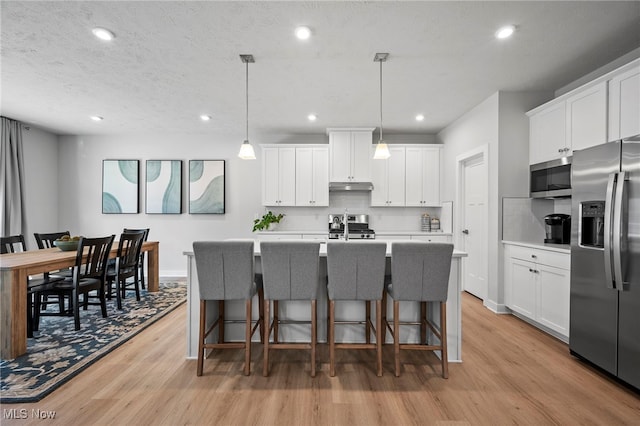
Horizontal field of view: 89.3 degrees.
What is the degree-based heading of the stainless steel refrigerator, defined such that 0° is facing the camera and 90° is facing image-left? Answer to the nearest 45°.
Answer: approximately 45°

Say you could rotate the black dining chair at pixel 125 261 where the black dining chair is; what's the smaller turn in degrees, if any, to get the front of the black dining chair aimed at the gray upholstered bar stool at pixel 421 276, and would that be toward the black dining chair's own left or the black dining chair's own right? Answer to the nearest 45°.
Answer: approximately 180°

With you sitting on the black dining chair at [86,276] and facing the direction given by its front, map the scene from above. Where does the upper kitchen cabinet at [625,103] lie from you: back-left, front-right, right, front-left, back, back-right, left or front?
back

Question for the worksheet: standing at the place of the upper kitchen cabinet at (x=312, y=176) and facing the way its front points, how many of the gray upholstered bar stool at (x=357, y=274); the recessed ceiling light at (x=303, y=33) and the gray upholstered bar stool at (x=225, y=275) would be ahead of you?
3

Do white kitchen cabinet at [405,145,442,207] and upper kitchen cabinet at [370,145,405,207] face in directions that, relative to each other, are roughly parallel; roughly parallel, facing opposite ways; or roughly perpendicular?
roughly parallel

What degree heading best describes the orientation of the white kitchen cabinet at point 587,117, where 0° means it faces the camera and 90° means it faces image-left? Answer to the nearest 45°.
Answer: approximately 45°

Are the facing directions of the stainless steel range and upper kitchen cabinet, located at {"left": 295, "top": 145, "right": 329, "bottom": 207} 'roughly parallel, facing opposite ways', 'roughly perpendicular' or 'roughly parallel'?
roughly parallel

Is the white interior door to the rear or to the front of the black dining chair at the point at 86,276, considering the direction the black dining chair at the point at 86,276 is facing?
to the rear

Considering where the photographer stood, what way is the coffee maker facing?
facing the viewer and to the left of the viewer

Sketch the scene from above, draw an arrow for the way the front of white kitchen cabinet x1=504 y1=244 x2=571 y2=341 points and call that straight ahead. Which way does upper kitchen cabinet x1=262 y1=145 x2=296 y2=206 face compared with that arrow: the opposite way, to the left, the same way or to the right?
to the left

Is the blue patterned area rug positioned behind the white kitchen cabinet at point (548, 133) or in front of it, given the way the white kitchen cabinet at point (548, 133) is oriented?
in front

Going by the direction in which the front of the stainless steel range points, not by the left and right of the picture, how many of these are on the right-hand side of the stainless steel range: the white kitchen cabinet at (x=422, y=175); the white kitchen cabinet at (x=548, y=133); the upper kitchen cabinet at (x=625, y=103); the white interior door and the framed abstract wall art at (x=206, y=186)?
1

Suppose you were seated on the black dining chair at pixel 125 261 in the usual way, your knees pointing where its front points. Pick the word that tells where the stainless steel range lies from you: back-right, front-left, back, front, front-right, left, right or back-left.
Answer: back-right

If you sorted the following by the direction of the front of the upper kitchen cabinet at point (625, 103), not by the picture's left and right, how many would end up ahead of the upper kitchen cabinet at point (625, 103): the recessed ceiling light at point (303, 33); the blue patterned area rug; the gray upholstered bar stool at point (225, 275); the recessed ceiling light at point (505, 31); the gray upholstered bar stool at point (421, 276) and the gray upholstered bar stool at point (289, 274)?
6

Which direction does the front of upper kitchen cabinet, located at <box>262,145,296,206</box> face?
toward the camera

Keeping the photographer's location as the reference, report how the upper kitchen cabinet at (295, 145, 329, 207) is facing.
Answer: facing the viewer

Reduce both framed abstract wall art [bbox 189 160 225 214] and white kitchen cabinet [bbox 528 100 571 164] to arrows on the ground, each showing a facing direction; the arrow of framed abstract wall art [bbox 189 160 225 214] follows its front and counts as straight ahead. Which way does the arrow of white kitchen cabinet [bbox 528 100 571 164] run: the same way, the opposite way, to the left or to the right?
to the right

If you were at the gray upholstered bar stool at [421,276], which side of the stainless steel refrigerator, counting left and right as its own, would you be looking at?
front
